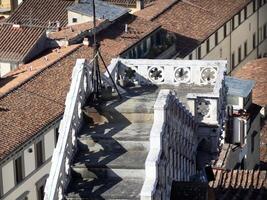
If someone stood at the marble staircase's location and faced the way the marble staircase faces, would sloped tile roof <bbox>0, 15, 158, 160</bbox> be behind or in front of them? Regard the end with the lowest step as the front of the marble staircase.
behind

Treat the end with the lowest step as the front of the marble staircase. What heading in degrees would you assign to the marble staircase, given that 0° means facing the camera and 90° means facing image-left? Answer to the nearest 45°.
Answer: approximately 0°
